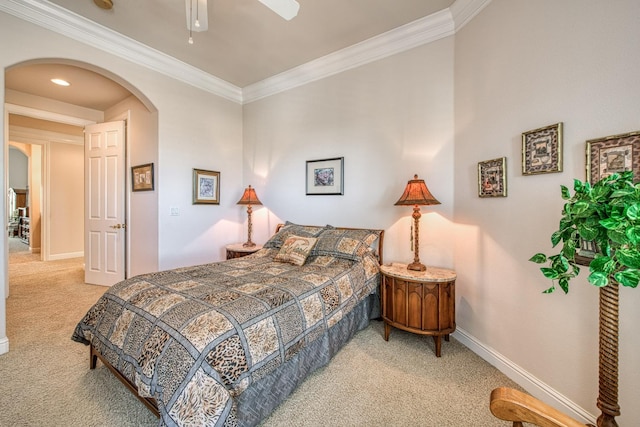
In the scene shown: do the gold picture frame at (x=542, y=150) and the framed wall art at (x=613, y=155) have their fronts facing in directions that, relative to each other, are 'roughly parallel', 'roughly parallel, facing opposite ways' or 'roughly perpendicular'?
roughly parallel

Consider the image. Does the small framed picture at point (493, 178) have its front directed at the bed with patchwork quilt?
yes

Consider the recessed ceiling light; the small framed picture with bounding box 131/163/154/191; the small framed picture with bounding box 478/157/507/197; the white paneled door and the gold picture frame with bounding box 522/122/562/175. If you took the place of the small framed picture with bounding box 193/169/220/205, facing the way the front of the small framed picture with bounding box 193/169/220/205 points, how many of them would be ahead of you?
2

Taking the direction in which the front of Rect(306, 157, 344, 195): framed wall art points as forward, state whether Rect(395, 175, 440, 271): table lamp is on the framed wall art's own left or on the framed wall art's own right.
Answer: on the framed wall art's own left

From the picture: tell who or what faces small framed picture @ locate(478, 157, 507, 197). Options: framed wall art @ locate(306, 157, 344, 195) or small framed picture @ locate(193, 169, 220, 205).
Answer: small framed picture @ locate(193, 169, 220, 205)

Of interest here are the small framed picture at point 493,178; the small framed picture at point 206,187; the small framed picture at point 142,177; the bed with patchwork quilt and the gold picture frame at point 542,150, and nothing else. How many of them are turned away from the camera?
0

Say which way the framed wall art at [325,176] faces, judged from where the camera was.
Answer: facing the viewer and to the left of the viewer

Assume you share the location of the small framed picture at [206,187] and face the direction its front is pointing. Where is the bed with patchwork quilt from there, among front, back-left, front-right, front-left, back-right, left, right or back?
front-right

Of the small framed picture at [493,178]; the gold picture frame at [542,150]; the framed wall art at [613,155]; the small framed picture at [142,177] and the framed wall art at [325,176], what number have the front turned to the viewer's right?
0

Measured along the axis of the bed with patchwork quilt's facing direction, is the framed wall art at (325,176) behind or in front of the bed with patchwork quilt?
behind

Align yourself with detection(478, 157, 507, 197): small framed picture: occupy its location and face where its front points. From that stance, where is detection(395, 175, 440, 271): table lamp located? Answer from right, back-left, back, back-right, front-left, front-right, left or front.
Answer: front-right

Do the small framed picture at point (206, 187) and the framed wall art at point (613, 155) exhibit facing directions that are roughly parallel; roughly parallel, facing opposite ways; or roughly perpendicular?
roughly parallel, facing opposite ways

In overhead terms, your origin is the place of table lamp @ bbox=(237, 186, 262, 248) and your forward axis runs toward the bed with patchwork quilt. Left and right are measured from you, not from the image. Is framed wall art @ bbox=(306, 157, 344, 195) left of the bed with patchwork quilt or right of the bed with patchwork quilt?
left

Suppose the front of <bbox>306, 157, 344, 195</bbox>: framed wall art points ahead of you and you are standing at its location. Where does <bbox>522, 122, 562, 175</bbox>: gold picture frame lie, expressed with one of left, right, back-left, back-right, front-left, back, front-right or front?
left
